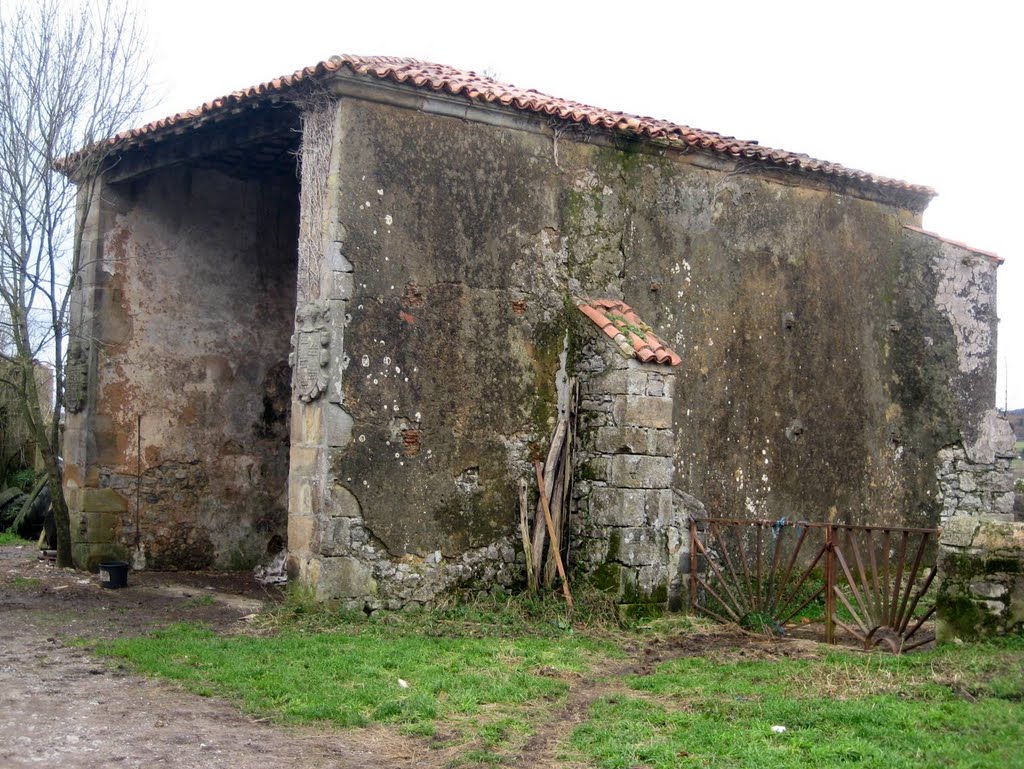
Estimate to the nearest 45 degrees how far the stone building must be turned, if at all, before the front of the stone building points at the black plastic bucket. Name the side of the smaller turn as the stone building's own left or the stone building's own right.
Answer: approximately 45° to the stone building's own right

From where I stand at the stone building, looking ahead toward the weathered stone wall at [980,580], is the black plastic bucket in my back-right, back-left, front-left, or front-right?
back-right

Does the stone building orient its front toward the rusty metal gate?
no

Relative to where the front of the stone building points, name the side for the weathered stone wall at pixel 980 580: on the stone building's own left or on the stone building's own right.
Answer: on the stone building's own left

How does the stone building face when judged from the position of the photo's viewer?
facing the viewer and to the left of the viewer

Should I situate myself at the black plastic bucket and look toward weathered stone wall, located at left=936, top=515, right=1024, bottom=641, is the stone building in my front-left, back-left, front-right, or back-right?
front-left

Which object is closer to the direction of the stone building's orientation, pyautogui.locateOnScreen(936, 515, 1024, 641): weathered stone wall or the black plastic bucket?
the black plastic bucket

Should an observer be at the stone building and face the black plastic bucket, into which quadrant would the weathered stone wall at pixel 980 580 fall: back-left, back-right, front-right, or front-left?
back-left
